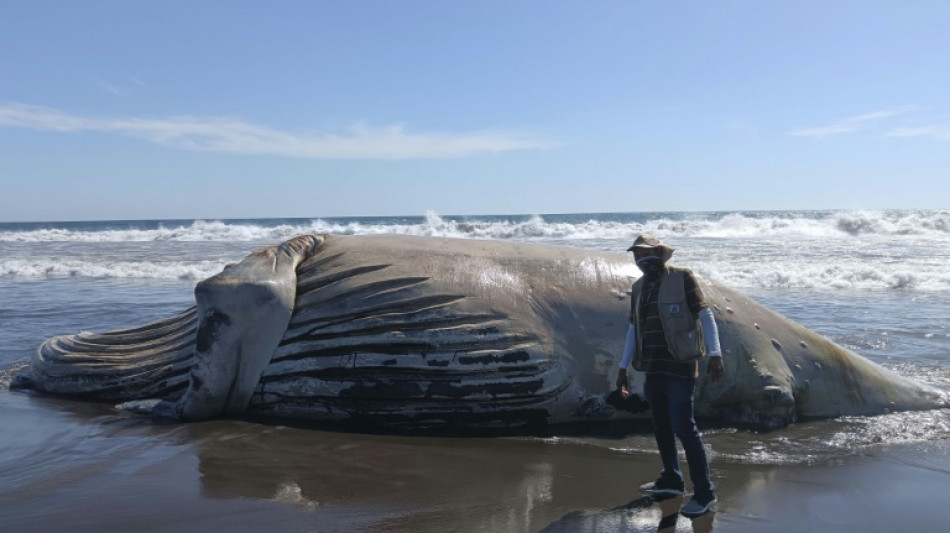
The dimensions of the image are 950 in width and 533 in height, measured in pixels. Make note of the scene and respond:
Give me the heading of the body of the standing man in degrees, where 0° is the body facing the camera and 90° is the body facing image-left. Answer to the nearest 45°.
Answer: approximately 45°
